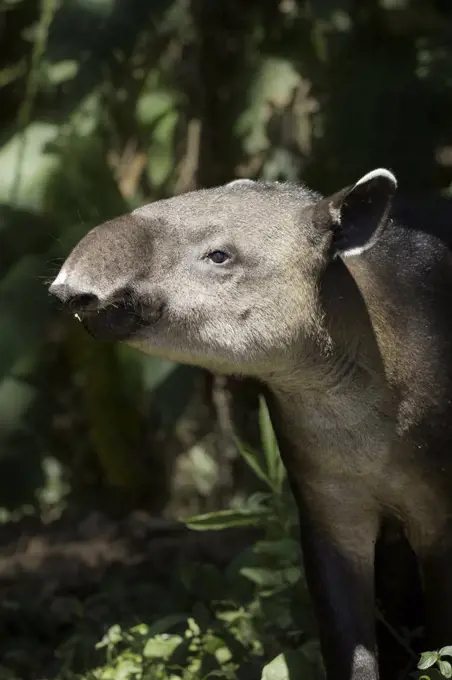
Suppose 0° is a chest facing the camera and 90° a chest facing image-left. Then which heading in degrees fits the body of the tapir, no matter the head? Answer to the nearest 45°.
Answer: approximately 45°

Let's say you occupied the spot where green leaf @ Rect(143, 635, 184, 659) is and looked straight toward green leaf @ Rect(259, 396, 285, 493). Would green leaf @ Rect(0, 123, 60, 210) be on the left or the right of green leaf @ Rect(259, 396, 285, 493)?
left

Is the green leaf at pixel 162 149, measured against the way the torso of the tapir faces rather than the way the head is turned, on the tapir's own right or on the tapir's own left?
on the tapir's own right

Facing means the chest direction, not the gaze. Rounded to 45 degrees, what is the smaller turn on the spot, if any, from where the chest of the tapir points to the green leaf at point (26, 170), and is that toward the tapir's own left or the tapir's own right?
approximately 90° to the tapir's own right
